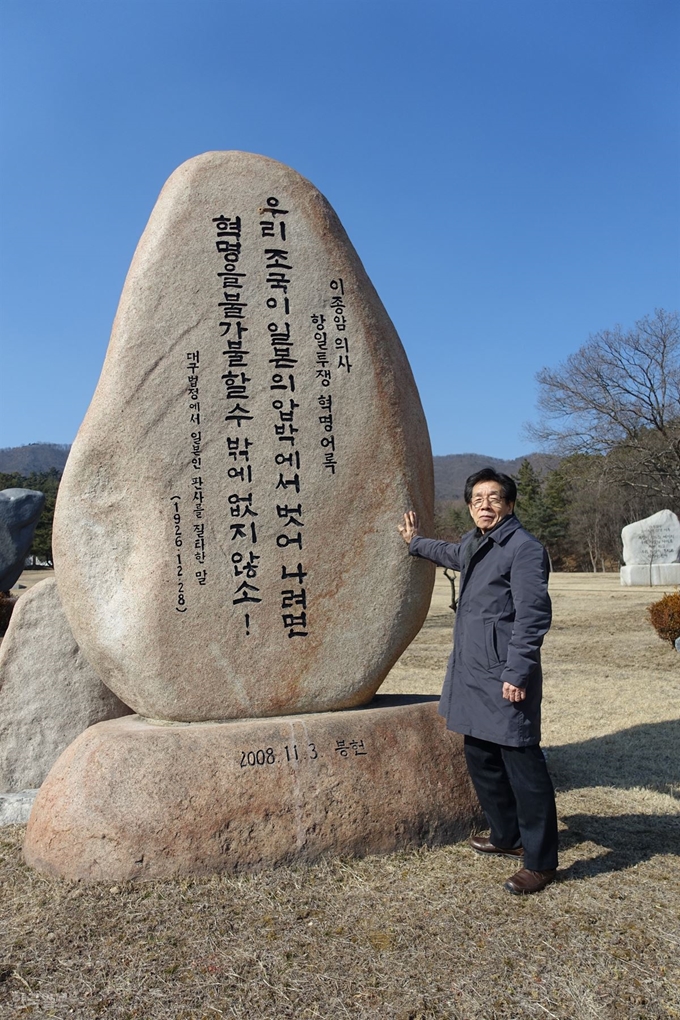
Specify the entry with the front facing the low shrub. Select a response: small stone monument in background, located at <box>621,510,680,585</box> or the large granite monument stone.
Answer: the small stone monument in background

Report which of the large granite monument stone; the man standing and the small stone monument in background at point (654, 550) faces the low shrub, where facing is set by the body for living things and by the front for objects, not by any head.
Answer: the small stone monument in background

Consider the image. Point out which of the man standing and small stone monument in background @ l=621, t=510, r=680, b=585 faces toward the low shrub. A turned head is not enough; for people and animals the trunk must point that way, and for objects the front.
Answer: the small stone monument in background

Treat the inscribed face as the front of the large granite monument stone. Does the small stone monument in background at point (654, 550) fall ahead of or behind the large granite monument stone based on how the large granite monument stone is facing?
behind

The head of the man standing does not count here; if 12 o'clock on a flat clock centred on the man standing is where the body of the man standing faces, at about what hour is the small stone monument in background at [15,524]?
The small stone monument in background is roughly at 3 o'clock from the man standing.

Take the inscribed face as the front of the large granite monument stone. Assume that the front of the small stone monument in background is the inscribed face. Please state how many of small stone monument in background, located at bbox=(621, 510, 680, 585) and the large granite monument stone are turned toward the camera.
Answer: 2

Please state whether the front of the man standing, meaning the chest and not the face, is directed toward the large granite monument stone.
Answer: no

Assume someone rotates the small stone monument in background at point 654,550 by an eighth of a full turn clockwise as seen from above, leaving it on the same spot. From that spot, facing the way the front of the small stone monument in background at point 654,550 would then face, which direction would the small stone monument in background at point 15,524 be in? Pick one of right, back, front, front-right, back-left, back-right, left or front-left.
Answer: front

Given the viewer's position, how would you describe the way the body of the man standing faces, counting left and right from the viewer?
facing the viewer and to the left of the viewer

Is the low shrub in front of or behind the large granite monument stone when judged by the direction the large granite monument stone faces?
behind

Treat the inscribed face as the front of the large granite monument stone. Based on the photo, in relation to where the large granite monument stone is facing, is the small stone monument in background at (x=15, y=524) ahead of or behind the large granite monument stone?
behind

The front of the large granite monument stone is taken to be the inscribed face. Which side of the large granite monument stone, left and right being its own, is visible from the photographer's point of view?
front

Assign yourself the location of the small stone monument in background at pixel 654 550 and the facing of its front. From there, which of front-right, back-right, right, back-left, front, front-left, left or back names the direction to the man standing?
front

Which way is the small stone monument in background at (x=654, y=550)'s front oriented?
toward the camera

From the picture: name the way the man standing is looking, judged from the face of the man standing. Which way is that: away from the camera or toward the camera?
toward the camera

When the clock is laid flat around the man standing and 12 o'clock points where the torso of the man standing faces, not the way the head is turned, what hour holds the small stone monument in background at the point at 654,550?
The small stone monument in background is roughly at 5 o'clock from the man standing.

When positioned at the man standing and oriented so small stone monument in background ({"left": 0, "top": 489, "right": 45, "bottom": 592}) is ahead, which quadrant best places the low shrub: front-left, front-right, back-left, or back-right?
front-right
